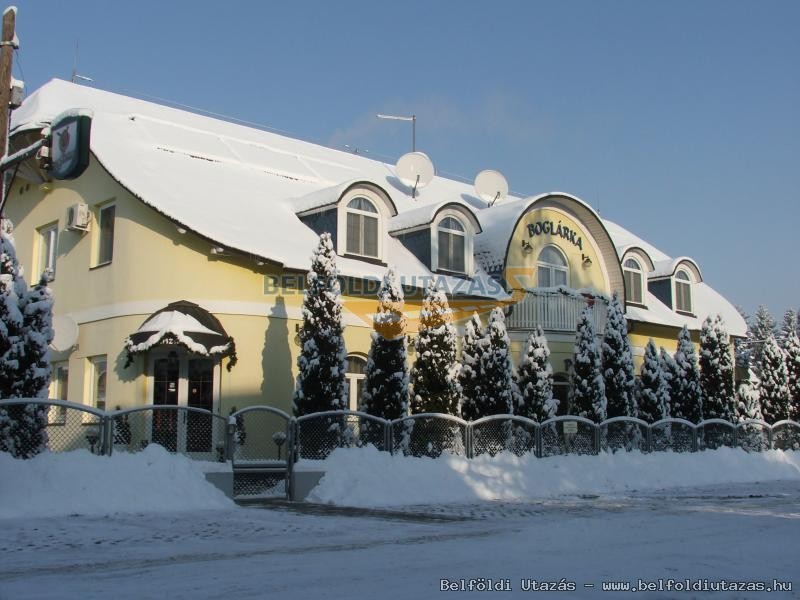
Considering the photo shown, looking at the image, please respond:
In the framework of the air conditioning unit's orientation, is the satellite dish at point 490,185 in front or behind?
behind

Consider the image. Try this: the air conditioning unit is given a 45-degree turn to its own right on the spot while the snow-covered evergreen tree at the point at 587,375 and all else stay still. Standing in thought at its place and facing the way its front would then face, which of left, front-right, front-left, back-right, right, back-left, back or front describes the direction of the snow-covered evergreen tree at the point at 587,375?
back

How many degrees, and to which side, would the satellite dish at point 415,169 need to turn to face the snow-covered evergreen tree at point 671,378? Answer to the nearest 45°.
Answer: approximately 90° to its left

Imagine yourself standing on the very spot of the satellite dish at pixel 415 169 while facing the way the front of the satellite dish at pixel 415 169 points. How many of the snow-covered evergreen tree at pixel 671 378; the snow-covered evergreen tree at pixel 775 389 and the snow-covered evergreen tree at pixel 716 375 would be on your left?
3

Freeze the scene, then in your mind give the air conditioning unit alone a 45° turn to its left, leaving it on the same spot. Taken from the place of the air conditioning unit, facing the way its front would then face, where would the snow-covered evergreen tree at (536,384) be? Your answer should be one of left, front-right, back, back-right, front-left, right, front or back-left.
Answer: left

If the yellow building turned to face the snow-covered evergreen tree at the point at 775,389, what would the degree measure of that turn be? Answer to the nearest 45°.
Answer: approximately 90° to its left

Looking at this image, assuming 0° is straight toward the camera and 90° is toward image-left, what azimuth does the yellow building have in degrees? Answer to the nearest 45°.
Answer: approximately 315°

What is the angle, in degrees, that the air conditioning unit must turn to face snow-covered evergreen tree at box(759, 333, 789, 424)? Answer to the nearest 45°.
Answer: approximately 135° to its left

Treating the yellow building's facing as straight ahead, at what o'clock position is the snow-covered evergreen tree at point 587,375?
The snow-covered evergreen tree is roughly at 10 o'clock from the yellow building.

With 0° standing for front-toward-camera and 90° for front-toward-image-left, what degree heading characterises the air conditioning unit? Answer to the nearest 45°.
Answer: approximately 45°

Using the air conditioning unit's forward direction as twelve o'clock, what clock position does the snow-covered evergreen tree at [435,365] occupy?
The snow-covered evergreen tree is roughly at 8 o'clock from the air conditioning unit.
